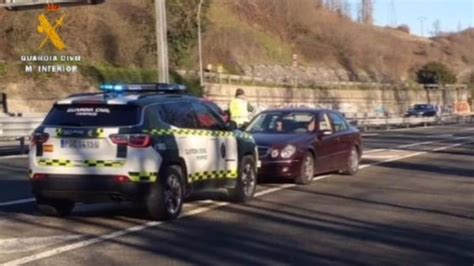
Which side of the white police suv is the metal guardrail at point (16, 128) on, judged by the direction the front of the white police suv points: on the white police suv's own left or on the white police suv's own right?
on the white police suv's own left

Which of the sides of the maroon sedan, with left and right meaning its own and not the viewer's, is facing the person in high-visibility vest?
right

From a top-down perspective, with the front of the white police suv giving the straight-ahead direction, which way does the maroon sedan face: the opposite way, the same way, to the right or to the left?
the opposite way

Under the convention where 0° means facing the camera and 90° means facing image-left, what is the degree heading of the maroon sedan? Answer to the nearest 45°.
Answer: approximately 45°

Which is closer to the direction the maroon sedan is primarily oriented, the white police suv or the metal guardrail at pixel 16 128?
the white police suv

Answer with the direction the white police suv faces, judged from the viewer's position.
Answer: facing away from the viewer and to the right of the viewer

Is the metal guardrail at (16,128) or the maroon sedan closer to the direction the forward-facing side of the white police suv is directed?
the maroon sedan

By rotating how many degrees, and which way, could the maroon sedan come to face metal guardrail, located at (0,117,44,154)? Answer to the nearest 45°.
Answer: approximately 90° to its right
